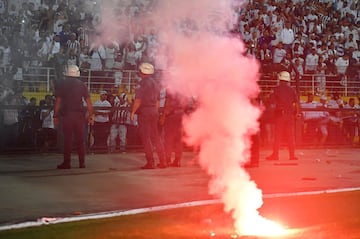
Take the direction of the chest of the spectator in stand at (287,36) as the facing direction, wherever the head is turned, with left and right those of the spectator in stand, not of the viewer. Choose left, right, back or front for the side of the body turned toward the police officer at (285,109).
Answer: front

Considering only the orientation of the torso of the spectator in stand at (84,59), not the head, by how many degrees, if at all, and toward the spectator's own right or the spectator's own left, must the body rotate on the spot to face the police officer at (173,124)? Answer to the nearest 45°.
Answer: approximately 45° to the spectator's own left

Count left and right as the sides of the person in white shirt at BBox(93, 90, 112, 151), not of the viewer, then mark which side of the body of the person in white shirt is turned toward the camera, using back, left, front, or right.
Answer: front

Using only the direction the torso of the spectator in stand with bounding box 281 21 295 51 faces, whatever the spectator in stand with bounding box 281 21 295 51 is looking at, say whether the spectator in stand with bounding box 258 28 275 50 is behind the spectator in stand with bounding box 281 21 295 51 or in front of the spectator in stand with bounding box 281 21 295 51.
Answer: in front

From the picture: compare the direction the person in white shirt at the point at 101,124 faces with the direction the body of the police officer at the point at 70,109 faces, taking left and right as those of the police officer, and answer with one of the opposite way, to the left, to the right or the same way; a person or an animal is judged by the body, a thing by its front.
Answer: the opposite way

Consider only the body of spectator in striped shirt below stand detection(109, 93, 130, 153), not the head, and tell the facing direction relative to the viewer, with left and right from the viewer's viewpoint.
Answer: facing the viewer

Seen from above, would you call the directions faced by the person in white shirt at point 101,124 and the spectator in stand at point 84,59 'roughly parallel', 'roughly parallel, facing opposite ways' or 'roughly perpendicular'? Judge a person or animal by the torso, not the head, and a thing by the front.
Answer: roughly parallel

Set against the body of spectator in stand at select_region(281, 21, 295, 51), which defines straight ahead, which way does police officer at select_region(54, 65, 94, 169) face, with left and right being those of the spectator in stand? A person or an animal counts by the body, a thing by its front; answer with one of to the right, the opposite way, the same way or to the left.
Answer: the opposite way

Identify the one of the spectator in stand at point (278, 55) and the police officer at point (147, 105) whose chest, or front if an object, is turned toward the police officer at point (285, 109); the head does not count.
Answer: the spectator in stand

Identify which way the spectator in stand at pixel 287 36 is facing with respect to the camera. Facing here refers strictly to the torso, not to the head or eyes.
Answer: toward the camera

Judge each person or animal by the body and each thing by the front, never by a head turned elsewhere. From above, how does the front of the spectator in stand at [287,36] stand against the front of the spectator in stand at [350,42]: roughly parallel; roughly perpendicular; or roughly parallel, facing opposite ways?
roughly parallel

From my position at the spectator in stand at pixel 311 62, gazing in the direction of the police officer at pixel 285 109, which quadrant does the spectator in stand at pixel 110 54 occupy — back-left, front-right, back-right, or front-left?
front-right

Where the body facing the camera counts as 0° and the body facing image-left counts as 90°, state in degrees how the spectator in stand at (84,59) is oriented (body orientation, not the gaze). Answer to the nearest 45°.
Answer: approximately 0°

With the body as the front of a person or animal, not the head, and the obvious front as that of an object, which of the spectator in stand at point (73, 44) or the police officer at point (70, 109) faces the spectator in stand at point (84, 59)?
the police officer

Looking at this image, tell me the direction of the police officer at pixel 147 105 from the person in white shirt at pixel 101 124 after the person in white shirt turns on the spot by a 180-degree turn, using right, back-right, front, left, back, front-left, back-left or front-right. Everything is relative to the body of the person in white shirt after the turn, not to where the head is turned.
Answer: back

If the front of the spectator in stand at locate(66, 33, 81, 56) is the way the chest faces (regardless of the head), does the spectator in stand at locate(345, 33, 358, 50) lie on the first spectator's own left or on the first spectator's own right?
on the first spectator's own left
